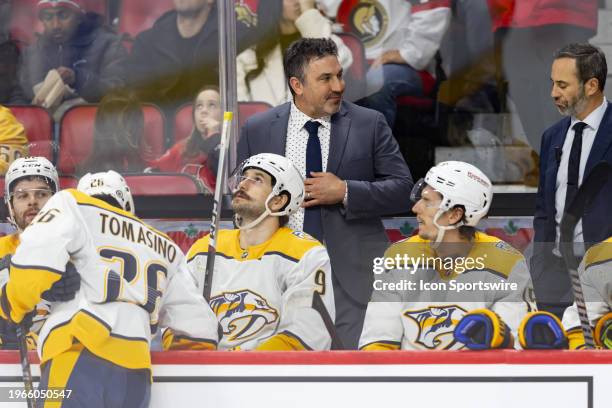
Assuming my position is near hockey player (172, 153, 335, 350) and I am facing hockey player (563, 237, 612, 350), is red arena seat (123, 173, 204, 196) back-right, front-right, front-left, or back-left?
back-left

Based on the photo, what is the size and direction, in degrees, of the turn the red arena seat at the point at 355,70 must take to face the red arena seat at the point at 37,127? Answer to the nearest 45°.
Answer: approximately 90° to its right

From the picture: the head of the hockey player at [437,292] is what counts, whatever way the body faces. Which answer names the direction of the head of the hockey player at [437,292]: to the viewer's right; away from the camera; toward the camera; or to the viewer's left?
to the viewer's left

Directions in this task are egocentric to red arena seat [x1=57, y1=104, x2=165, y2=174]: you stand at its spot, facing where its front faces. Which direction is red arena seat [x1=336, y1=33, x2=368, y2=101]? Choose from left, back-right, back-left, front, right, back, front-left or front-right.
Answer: left

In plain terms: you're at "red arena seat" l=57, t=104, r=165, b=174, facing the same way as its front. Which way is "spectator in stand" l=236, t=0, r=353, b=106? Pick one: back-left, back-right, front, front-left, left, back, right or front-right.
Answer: left

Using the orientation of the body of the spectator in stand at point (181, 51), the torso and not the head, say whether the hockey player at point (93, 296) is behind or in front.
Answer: in front

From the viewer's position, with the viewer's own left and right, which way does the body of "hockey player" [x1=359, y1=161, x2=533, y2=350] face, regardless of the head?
facing the viewer and to the left of the viewer

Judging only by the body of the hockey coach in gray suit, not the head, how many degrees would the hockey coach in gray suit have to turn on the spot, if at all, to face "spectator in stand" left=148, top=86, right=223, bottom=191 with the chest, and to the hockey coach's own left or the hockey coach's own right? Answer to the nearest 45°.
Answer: approximately 135° to the hockey coach's own right

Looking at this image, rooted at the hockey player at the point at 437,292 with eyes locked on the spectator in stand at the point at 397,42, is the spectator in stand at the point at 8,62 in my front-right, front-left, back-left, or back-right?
front-left

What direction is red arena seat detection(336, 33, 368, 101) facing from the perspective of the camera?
toward the camera

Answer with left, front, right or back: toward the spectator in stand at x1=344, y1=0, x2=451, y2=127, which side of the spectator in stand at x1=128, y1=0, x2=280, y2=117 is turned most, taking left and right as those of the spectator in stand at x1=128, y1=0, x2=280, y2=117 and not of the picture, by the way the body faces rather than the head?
left

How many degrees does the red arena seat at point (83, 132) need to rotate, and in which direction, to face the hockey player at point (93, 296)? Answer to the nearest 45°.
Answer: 0° — it already faces them

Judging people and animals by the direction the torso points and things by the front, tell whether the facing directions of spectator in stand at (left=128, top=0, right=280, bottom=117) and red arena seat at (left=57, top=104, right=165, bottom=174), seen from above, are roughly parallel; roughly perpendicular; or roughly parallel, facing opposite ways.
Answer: roughly parallel

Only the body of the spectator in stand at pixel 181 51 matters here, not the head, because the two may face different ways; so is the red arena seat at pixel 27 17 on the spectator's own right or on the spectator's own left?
on the spectator's own right

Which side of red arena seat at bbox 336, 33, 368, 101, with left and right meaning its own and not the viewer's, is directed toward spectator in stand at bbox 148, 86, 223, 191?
right

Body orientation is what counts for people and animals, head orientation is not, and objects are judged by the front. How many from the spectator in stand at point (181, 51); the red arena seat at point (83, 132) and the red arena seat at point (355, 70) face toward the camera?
3

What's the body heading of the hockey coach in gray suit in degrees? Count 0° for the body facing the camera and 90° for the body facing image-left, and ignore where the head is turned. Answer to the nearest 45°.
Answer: approximately 0°

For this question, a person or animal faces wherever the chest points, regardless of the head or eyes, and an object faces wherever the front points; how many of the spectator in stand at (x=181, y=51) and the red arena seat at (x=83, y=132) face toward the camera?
2
